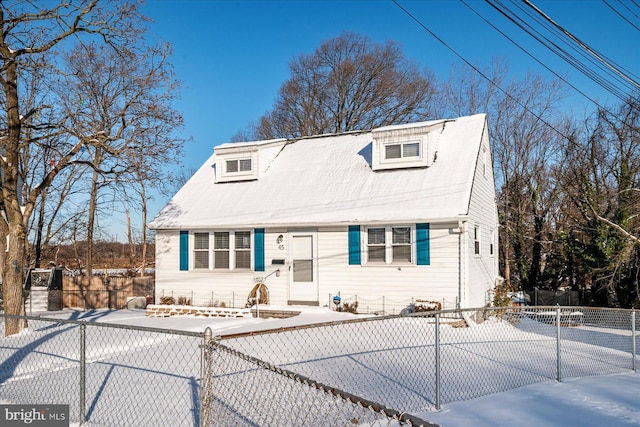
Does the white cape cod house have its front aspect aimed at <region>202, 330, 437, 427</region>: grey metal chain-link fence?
yes

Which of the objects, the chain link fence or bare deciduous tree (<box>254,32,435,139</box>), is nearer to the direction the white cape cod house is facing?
the chain link fence

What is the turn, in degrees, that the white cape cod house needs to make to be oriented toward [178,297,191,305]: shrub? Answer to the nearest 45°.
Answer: approximately 90° to its right

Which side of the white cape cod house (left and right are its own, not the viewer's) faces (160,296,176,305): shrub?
right

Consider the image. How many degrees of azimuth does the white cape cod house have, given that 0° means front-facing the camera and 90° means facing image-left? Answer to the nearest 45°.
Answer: approximately 0°

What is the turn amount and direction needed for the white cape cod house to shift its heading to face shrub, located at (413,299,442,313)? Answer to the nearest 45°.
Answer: approximately 45° to its left

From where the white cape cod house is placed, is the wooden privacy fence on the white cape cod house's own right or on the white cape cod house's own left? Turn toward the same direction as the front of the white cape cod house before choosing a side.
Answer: on the white cape cod house's own right

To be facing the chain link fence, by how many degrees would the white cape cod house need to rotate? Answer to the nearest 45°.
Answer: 0° — it already faces it

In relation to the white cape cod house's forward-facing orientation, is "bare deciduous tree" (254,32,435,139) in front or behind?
behind
